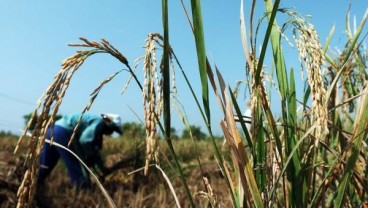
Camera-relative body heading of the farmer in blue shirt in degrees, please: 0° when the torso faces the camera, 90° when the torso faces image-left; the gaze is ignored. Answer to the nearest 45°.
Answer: approximately 270°

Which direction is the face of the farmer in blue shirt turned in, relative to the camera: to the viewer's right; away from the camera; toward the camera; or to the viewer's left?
to the viewer's right

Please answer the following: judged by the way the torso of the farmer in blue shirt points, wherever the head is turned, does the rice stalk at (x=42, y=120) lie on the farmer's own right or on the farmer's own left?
on the farmer's own right

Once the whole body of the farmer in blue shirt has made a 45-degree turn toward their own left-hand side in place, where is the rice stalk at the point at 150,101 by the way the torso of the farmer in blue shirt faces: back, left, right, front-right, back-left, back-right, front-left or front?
back-right
